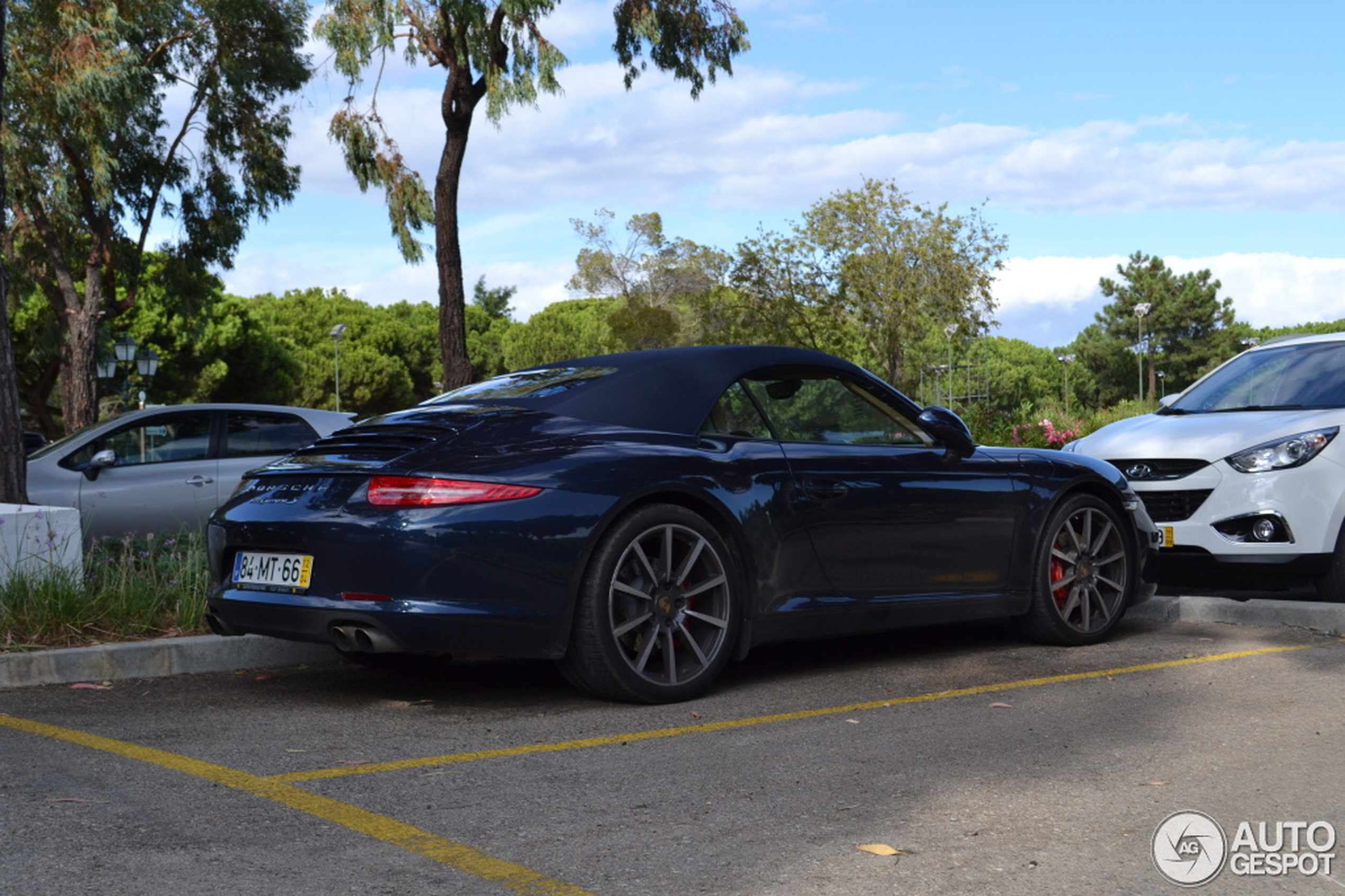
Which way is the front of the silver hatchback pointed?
to the viewer's left

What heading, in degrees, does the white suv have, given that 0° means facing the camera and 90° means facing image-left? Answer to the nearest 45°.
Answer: approximately 45°

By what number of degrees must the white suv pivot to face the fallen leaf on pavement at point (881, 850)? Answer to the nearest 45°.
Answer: approximately 45° to its left

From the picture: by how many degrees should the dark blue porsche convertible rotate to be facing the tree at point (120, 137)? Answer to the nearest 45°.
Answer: approximately 90° to its left

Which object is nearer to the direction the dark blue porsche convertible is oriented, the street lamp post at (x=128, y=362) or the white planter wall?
the street lamp post

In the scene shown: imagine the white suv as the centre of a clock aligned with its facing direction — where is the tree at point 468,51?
The tree is roughly at 3 o'clock from the white suv.

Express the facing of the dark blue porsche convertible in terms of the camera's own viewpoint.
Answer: facing away from the viewer and to the right of the viewer

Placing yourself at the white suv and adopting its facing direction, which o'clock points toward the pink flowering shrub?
The pink flowering shrub is roughly at 4 o'clock from the white suv.

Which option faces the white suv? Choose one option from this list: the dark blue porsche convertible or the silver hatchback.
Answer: the dark blue porsche convertible

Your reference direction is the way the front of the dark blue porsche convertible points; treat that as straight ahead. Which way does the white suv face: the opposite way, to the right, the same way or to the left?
the opposite way

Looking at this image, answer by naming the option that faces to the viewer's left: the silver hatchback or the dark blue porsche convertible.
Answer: the silver hatchback

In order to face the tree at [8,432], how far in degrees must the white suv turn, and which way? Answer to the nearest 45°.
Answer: approximately 45° to its right

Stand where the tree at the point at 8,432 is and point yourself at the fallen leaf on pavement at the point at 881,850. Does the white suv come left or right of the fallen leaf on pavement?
left

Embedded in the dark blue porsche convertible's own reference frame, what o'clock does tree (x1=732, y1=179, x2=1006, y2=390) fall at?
The tree is roughly at 11 o'clock from the dark blue porsche convertible.
